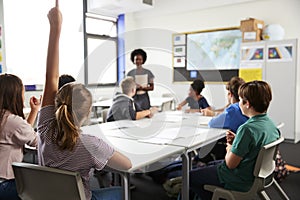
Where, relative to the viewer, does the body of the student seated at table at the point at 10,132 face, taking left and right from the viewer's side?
facing away from the viewer and to the right of the viewer

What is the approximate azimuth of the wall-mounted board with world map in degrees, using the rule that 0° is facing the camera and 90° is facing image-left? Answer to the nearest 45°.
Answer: approximately 45°

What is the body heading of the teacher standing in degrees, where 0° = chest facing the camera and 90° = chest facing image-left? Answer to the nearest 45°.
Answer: approximately 0°

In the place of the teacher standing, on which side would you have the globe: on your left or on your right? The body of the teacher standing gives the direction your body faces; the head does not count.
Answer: on your left

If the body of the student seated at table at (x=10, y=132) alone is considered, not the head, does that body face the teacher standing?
yes

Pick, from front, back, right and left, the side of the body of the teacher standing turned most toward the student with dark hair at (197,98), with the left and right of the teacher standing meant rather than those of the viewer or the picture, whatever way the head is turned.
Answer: left

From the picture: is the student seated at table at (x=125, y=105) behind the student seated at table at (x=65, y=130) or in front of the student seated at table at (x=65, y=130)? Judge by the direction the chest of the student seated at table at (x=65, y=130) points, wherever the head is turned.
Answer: in front

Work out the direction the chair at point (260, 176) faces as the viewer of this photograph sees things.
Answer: facing away from the viewer and to the left of the viewer

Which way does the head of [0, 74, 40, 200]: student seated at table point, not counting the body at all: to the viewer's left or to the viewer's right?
to the viewer's right

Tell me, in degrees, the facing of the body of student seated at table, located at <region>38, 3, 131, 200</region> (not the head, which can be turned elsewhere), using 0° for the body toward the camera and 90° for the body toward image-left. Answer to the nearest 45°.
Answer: approximately 225°

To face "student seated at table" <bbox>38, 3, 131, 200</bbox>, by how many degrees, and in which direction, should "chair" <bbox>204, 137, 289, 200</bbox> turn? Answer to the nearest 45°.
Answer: approximately 90° to its left

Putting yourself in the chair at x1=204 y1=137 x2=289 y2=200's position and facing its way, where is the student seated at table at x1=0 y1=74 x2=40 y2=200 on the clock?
The student seated at table is roughly at 10 o'clock from the chair.

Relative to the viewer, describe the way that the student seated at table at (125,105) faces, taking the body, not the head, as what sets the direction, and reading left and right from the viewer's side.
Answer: facing away from the viewer and to the right of the viewer

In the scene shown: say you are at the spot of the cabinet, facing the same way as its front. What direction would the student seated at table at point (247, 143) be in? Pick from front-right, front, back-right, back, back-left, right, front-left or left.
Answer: front-left

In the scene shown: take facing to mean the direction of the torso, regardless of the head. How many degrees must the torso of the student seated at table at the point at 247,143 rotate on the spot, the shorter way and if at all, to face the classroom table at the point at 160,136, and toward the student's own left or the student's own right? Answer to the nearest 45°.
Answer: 0° — they already face it

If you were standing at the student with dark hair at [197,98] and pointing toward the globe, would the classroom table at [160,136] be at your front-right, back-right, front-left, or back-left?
back-right
